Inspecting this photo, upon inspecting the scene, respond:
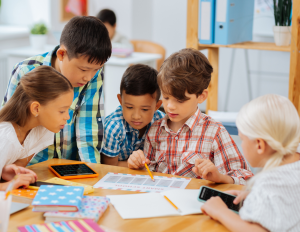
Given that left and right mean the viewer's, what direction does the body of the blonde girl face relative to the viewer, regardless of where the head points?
facing away from the viewer and to the left of the viewer

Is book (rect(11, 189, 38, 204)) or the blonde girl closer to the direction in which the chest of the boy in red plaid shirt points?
the book

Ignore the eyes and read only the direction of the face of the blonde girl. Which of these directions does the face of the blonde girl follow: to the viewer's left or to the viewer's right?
to the viewer's left

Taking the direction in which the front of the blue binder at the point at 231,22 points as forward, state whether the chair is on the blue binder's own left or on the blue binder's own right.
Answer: on the blue binder's own right

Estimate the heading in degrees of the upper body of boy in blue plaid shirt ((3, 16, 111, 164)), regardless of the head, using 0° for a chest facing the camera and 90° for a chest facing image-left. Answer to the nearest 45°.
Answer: approximately 315°

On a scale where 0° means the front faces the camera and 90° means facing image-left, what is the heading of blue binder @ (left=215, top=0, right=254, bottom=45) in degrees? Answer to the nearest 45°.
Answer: approximately 45°

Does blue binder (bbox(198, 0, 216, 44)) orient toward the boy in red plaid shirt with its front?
yes

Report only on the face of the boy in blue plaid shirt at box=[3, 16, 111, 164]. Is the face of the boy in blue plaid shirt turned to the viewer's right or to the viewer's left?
to the viewer's right

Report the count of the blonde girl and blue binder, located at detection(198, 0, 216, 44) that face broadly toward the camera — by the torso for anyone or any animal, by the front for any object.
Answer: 1

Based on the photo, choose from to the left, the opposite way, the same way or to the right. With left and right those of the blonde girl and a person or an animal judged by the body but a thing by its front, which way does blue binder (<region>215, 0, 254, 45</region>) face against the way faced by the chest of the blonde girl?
to the left

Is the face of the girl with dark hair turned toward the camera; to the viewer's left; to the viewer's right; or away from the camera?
to the viewer's right
